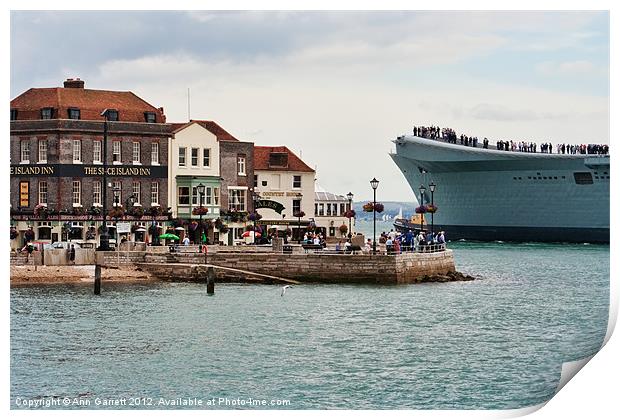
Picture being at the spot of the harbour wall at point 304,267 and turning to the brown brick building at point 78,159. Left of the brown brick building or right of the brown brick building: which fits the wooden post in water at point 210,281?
left

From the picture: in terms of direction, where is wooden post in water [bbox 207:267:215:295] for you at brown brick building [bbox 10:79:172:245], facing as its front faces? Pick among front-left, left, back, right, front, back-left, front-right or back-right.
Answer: front-left

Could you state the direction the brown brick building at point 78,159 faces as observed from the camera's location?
facing the viewer

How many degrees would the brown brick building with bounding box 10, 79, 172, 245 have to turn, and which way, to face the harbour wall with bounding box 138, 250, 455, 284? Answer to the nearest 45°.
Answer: approximately 90° to its left
